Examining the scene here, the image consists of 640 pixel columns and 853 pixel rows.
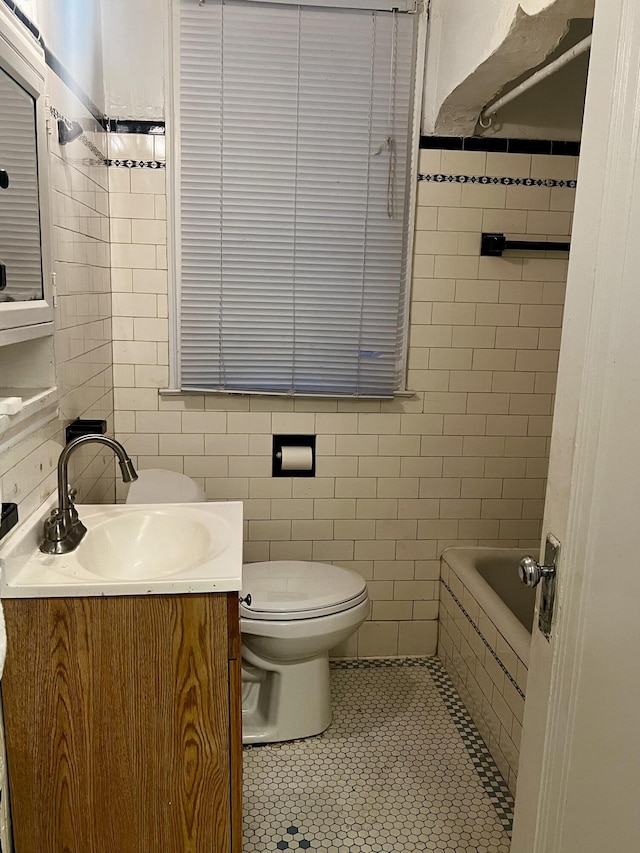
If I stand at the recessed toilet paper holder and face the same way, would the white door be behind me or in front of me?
in front

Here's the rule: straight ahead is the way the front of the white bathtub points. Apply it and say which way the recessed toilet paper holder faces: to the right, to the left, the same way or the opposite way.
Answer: to the left

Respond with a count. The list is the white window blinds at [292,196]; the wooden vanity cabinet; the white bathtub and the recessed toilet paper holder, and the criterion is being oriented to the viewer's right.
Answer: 1

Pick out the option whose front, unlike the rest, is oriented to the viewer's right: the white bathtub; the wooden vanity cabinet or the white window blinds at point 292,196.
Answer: the wooden vanity cabinet

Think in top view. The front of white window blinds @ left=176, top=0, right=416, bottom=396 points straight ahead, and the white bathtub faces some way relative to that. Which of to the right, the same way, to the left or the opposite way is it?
to the right

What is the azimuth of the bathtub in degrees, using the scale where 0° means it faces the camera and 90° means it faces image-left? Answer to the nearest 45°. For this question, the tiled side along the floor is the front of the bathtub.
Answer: approximately 90°

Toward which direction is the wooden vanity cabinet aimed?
to the viewer's right

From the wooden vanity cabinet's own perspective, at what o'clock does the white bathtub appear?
The white bathtub is roughly at 11 o'clock from the wooden vanity cabinet.

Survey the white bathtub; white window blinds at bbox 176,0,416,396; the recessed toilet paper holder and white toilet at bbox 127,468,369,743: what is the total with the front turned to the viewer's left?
1

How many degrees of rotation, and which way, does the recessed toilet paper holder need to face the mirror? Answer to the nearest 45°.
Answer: approximately 45° to its right
